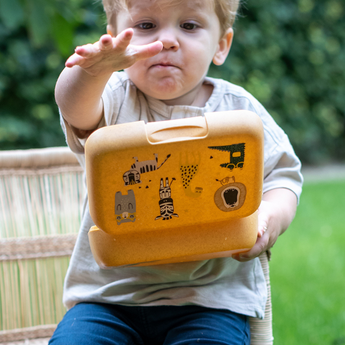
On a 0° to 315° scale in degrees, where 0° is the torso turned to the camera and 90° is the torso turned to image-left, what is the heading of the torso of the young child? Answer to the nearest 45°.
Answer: approximately 0°
